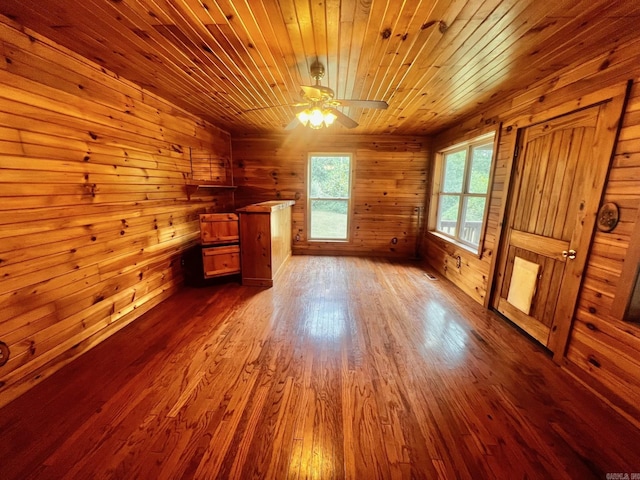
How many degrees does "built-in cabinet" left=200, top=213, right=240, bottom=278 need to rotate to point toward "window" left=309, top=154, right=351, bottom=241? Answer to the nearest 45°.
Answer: approximately 135° to its left

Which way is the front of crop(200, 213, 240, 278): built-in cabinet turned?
toward the camera

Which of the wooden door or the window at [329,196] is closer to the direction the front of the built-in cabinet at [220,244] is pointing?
the wooden door

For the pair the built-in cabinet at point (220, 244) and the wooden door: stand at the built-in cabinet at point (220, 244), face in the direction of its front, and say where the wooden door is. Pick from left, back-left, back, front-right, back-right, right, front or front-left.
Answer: front-left

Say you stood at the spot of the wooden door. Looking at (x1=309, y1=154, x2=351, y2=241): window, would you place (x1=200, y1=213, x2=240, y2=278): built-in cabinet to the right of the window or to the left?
left

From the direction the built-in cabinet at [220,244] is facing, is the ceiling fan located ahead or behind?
ahead
